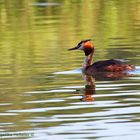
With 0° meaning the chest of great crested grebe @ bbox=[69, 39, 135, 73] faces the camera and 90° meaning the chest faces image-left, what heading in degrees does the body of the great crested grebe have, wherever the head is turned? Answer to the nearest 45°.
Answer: approximately 90°
